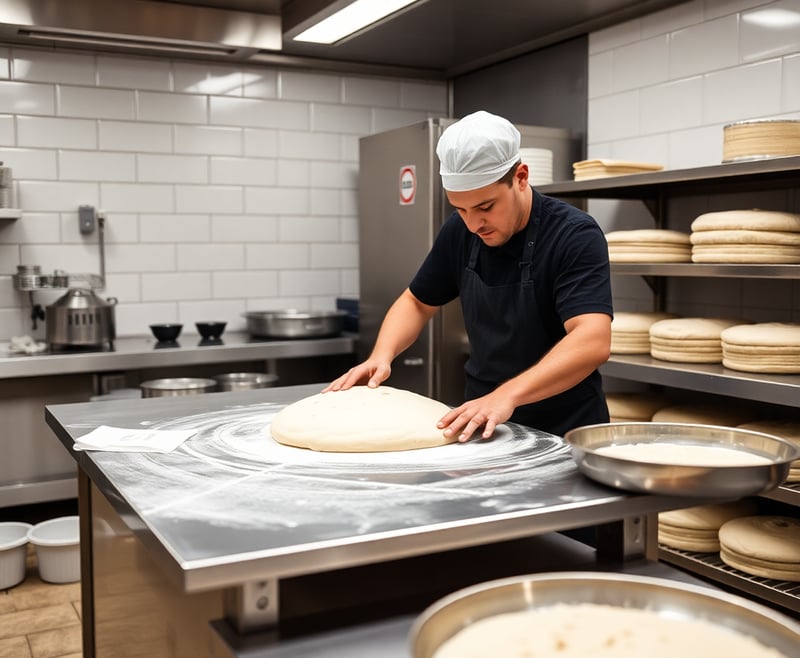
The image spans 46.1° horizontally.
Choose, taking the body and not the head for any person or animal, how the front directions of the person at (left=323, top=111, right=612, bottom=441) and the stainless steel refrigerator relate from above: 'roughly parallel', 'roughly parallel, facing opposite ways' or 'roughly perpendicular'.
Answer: roughly parallel

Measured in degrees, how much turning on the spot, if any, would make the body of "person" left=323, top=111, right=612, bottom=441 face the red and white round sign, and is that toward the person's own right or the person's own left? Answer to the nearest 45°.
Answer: approximately 135° to the person's own right

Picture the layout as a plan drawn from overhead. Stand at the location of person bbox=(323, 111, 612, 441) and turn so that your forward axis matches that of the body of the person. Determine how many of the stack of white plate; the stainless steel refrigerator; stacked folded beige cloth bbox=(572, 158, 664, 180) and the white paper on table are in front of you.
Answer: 1

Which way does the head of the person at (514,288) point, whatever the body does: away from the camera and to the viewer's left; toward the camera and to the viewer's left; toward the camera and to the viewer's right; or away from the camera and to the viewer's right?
toward the camera and to the viewer's left

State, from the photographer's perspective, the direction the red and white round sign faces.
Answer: facing the viewer and to the left of the viewer

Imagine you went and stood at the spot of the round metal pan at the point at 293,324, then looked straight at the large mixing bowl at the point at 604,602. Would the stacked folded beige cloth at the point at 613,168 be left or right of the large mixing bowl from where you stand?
left

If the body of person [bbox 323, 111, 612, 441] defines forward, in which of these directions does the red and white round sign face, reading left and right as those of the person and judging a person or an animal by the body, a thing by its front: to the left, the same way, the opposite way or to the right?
the same way

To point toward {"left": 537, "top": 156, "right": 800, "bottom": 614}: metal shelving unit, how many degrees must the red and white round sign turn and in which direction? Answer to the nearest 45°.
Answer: approximately 90° to its left

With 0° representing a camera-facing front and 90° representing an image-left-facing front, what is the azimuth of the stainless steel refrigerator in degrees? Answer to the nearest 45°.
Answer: approximately 45°

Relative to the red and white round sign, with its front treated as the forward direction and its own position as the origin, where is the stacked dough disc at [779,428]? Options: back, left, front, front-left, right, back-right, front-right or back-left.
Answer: left

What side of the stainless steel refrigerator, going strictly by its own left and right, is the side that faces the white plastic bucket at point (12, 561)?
front

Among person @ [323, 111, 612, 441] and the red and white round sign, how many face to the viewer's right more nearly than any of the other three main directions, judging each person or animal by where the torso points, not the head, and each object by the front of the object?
0

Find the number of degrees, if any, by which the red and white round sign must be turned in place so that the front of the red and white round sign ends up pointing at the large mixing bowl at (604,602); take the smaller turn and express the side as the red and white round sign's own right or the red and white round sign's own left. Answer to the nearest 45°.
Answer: approximately 45° to the red and white round sign's own left

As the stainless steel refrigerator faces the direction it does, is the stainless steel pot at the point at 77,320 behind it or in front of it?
in front

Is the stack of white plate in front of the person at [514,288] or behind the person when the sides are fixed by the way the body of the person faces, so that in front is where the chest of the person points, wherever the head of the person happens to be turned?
behind

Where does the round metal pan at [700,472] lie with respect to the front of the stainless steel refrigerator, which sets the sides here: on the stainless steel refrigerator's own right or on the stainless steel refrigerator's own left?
on the stainless steel refrigerator's own left

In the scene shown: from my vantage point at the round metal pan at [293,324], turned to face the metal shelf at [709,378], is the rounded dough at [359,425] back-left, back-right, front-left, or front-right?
front-right
